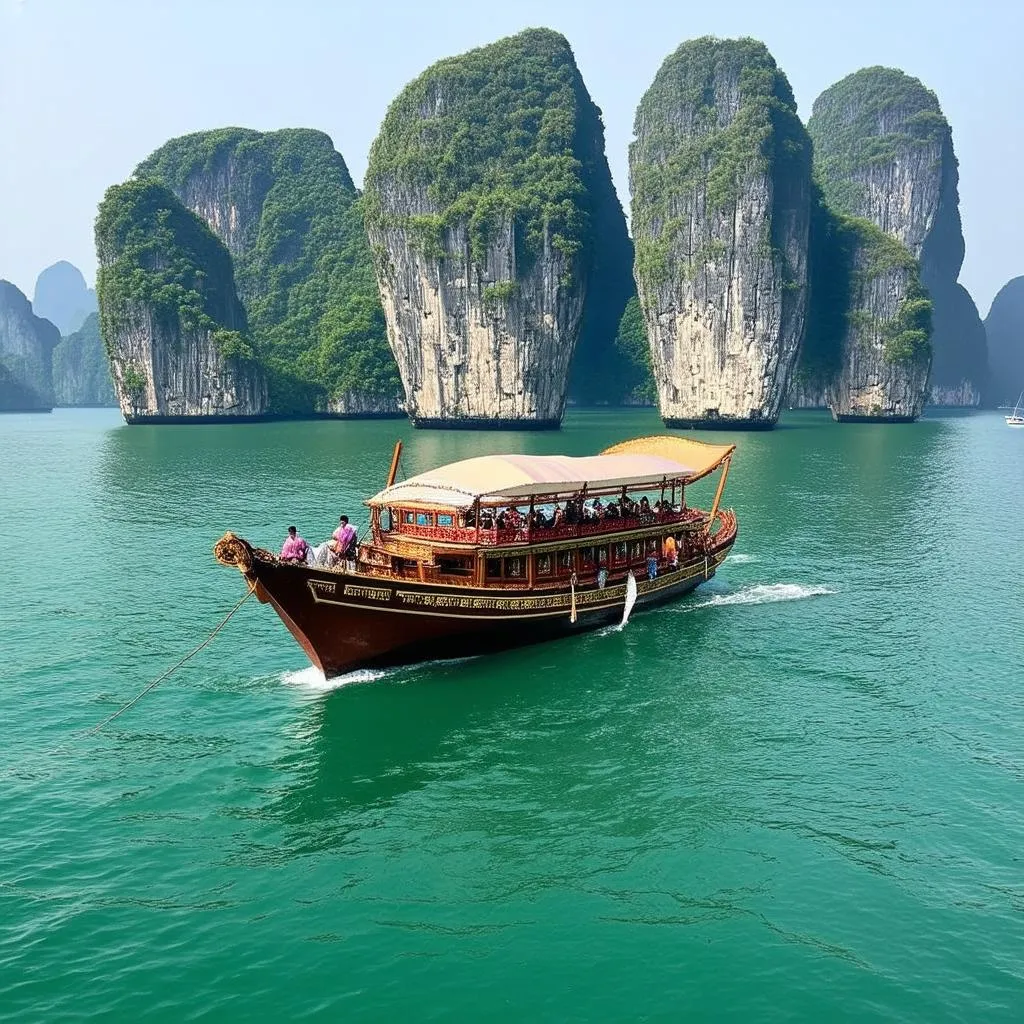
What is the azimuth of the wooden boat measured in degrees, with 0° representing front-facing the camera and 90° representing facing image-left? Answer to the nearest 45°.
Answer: approximately 45°
